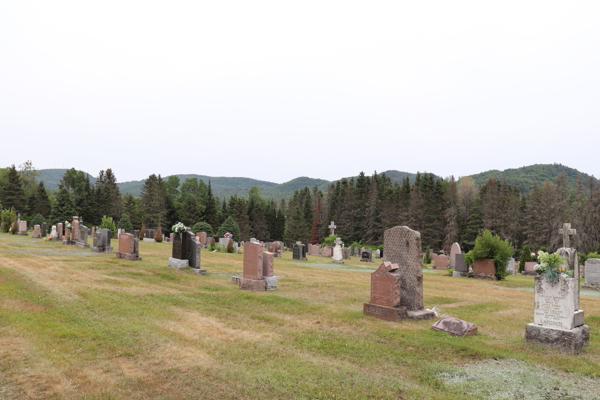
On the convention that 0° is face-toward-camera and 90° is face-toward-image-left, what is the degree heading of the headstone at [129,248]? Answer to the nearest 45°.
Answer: approximately 45°

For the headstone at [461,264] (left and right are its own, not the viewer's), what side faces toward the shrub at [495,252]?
left

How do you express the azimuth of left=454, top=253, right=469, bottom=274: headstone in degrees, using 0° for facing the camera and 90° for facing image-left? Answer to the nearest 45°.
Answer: approximately 45°

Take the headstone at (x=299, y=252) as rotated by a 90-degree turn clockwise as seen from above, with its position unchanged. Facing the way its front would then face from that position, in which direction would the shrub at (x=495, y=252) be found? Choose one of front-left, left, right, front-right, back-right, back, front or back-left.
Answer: back

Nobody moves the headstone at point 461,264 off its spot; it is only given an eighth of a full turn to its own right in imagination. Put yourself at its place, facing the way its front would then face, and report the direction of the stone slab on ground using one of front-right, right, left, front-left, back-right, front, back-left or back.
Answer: left

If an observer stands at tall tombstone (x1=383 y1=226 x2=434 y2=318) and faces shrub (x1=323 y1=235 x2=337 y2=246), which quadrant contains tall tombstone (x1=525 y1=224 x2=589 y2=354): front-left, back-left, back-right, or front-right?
back-right

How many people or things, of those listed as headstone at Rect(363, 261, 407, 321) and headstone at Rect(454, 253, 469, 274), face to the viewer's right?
0
